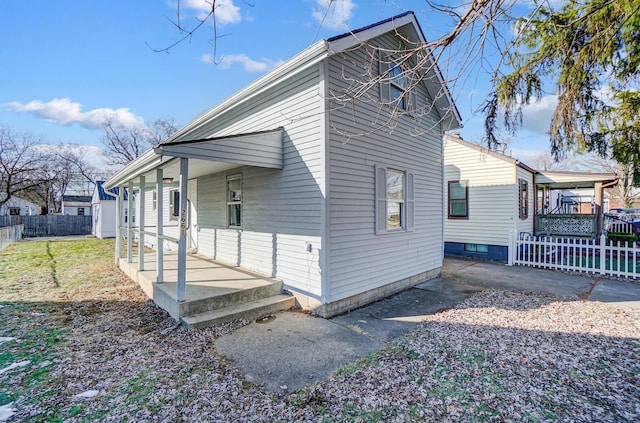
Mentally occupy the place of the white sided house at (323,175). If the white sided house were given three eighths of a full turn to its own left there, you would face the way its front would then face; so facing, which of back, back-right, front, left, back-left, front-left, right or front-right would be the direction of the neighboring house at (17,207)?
back-left

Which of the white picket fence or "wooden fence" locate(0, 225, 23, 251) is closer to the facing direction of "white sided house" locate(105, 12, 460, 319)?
the wooden fence

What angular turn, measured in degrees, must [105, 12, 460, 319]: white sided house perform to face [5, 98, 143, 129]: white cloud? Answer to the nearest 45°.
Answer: approximately 90° to its right

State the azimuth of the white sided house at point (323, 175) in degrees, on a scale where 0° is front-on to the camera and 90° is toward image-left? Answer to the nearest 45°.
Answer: approximately 45°

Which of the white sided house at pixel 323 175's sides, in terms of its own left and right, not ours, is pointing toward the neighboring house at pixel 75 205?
right

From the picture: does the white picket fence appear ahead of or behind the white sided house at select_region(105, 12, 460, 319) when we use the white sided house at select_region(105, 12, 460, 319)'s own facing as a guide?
behind

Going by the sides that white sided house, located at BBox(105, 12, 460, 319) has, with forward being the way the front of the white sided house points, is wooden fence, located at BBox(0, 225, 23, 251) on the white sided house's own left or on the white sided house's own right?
on the white sided house's own right

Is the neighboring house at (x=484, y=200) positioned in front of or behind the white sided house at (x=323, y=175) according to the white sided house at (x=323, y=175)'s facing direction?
behind
